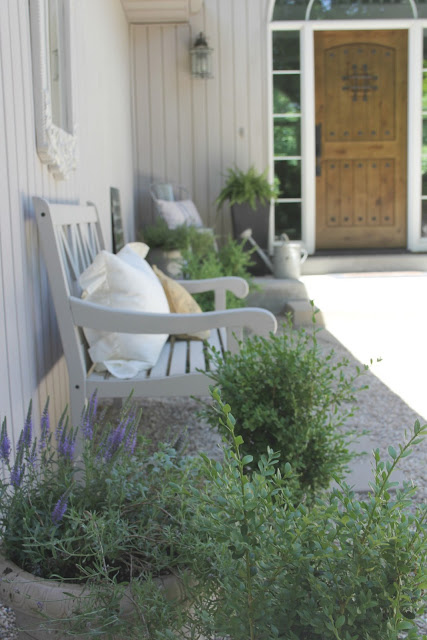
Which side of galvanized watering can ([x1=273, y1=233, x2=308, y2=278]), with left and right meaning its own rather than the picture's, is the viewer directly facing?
left

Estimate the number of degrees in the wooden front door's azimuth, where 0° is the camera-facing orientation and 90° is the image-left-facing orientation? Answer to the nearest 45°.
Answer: approximately 0°

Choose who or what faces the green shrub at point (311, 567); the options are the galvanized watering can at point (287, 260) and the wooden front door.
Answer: the wooden front door

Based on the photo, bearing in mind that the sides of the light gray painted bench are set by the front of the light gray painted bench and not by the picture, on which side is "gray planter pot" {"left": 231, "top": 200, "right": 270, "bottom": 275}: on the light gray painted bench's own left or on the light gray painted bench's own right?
on the light gray painted bench's own left

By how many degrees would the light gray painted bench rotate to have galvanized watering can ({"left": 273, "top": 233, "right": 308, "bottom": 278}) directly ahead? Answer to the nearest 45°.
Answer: approximately 90° to its left
